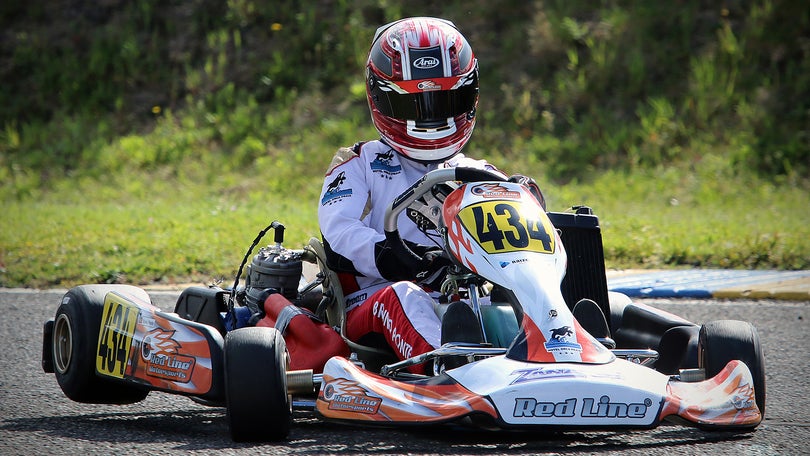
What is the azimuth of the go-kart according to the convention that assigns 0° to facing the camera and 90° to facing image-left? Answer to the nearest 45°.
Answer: approximately 315°

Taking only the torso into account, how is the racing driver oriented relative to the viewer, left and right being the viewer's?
facing the viewer and to the right of the viewer
